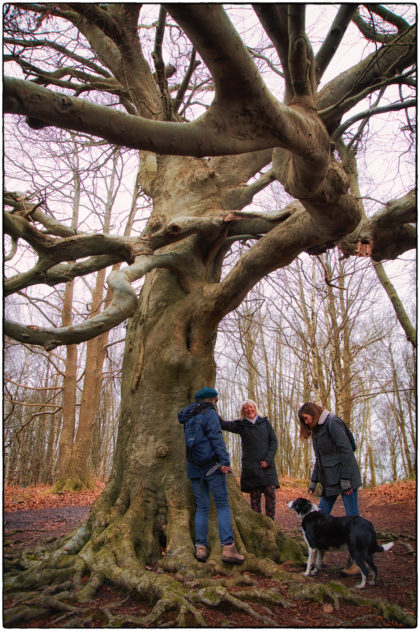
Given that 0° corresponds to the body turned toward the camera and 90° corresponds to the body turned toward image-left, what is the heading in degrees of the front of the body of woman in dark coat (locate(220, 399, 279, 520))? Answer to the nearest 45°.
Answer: approximately 0°

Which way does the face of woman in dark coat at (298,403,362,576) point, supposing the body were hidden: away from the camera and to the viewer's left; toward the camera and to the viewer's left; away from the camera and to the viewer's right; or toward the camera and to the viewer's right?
toward the camera and to the viewer's left

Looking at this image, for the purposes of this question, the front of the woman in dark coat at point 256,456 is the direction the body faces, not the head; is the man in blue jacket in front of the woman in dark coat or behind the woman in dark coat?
in front

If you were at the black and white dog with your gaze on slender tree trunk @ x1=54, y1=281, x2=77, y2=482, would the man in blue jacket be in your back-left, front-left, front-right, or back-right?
front-left

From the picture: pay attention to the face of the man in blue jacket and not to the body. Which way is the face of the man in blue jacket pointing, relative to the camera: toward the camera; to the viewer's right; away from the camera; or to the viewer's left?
to the viewer's right

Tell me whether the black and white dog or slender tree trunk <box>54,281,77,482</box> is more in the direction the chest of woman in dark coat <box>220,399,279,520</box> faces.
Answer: the black and white dog

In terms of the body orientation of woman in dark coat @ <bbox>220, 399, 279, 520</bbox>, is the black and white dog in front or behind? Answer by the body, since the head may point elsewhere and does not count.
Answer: in front

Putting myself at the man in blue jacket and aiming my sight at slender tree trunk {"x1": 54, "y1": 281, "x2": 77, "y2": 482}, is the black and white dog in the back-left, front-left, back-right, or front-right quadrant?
back-right
